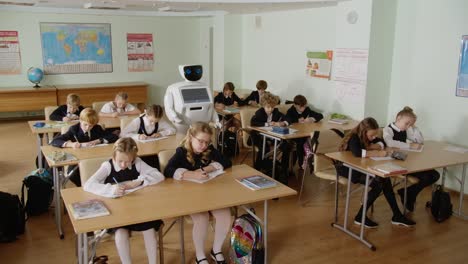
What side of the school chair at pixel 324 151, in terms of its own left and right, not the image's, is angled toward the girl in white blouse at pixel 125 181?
right

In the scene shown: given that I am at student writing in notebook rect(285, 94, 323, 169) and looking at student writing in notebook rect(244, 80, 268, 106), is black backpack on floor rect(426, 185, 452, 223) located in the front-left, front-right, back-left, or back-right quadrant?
back-right

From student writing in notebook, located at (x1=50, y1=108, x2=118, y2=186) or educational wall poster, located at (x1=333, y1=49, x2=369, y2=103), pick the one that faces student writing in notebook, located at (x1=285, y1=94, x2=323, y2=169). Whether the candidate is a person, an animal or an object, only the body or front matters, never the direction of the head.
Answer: the educational wall poster

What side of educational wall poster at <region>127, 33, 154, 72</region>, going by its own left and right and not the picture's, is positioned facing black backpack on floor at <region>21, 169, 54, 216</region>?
front

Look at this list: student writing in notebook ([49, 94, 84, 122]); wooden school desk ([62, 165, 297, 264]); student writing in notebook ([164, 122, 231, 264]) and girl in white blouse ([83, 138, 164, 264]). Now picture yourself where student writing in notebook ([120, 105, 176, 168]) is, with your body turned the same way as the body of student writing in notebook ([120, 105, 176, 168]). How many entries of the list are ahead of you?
3

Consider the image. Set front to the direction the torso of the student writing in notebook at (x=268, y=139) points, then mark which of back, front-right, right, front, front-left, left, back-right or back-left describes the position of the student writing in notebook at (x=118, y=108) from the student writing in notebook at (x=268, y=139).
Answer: right

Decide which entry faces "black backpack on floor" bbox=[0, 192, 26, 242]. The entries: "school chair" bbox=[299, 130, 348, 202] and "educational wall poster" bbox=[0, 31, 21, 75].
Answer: the educational wall poster

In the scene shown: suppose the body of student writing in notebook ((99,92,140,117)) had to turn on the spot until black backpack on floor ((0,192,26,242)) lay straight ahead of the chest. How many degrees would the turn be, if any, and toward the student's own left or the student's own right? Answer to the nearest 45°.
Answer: approximately 45° to the student's own right

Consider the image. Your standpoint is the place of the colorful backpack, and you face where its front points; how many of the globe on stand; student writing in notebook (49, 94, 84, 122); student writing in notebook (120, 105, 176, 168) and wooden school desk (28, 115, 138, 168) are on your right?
4

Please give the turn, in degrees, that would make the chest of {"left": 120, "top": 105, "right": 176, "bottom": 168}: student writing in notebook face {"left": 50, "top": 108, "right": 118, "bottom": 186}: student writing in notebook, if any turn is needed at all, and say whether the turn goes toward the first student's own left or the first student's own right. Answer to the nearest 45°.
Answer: approximately 45° to the first student's own right

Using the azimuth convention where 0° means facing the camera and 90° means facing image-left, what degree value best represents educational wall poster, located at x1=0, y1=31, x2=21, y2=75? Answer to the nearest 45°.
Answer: approximately 0°
